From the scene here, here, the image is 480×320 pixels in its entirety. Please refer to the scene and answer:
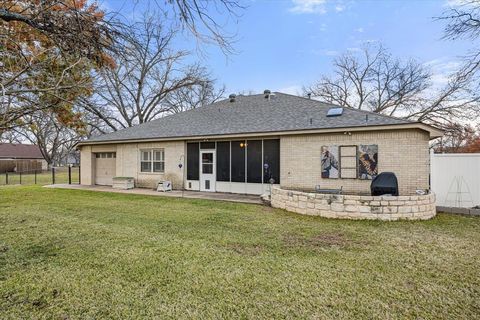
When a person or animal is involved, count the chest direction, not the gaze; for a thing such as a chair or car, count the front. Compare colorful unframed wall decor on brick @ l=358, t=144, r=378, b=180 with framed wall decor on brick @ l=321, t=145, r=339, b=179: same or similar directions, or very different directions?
same or similar directions

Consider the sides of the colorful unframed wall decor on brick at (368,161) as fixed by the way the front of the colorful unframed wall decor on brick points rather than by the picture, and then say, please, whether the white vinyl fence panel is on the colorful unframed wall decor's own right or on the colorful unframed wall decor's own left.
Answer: on the colorful unframed wall decor's own left

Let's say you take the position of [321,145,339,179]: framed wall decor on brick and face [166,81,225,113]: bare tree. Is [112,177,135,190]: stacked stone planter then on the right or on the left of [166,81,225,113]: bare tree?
left

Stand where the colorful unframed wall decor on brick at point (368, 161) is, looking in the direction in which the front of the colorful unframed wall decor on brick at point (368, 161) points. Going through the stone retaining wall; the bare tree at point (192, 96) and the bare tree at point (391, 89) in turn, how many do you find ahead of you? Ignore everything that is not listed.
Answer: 1

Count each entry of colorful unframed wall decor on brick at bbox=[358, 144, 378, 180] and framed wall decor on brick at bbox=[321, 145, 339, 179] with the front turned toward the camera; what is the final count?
2

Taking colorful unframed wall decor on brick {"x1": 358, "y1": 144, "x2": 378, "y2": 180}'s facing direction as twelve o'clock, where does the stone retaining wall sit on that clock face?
The stone retaining wall is roughly at 12 o'clock from the colorful unframed wall decor on brick.

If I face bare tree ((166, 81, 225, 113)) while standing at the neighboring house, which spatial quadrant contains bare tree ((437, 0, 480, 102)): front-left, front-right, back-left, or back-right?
front-right

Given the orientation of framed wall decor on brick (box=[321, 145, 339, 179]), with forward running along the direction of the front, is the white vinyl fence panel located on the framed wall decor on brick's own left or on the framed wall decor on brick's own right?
on the framed wall decor on brick's own left

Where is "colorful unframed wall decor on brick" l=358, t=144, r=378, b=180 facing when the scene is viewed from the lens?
facing the viewer

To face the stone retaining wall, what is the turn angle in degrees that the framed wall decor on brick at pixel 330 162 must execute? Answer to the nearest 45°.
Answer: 0° — it already faces it

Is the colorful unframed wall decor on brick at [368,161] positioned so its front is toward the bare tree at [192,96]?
no

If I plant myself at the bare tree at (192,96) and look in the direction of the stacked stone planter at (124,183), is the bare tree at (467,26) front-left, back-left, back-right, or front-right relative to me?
front-left
